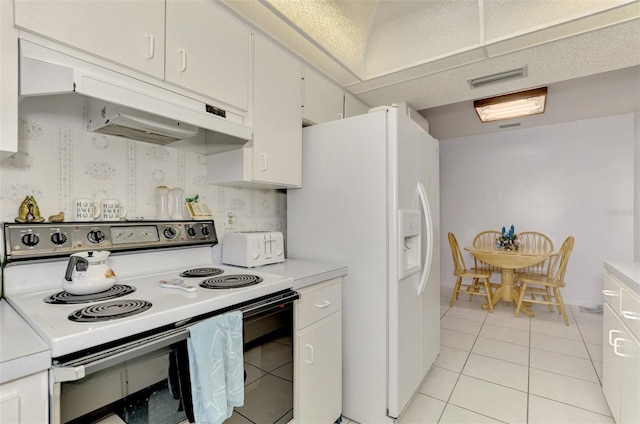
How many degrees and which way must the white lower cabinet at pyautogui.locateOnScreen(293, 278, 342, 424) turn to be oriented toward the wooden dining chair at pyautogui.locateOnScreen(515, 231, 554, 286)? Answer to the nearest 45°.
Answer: approximately 90° to its left

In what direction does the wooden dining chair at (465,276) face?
to the viewer's right

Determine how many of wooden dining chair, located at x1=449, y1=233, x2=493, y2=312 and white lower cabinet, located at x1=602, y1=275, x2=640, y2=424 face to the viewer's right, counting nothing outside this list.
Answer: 1

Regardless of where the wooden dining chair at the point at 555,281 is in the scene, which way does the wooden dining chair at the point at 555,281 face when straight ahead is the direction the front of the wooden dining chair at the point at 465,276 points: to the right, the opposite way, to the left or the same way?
the opposite way

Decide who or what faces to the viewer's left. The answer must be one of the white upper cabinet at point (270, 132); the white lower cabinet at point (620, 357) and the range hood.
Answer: the white lower cabinet

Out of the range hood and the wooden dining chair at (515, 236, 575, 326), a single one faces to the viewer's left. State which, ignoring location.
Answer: the wooden dining chair

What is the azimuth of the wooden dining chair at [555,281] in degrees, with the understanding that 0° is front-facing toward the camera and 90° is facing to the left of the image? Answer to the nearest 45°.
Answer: approximately 90°

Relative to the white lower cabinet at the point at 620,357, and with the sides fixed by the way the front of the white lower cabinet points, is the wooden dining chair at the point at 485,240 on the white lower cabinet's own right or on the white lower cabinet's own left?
on the white lower cabinet's own right

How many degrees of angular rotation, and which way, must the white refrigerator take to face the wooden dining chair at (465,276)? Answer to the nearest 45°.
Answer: approximately 90° to its left

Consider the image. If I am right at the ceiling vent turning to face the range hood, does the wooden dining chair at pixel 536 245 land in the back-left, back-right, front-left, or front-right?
back-right

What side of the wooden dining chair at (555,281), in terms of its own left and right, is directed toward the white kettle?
left
